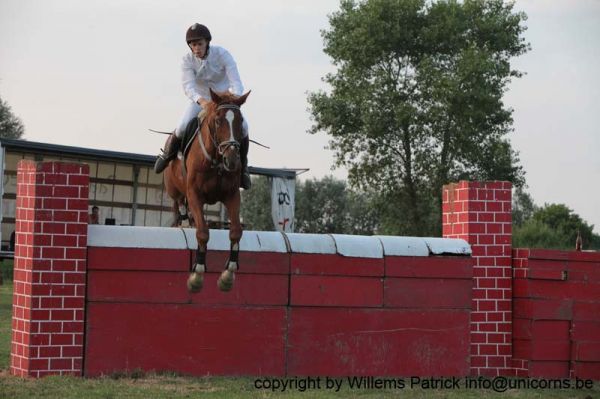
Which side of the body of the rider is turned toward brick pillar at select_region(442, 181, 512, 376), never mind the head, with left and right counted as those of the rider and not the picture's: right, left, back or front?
left

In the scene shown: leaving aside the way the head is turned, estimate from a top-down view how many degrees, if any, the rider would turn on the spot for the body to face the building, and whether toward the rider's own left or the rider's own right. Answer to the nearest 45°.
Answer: approximately 180°

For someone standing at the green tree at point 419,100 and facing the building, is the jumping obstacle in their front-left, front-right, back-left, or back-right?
front-left

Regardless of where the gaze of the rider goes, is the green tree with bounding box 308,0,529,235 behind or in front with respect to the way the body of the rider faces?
behind

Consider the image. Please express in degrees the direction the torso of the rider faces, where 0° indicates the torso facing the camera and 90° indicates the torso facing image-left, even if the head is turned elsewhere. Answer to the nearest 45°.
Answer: approximately 0°
